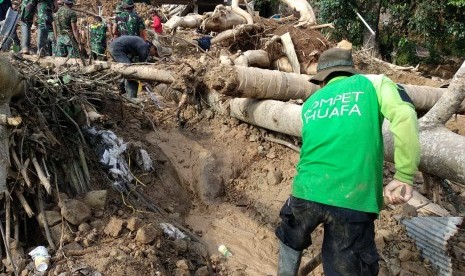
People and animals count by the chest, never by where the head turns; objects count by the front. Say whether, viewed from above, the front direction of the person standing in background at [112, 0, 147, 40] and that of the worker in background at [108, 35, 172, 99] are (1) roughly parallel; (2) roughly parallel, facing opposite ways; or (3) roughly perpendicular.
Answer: roughly perpendicular

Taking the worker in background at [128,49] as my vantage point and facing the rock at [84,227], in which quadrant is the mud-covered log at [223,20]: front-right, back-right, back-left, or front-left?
back-left

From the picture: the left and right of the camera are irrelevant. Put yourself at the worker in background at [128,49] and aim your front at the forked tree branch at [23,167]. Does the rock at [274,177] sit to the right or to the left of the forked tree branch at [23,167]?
left
